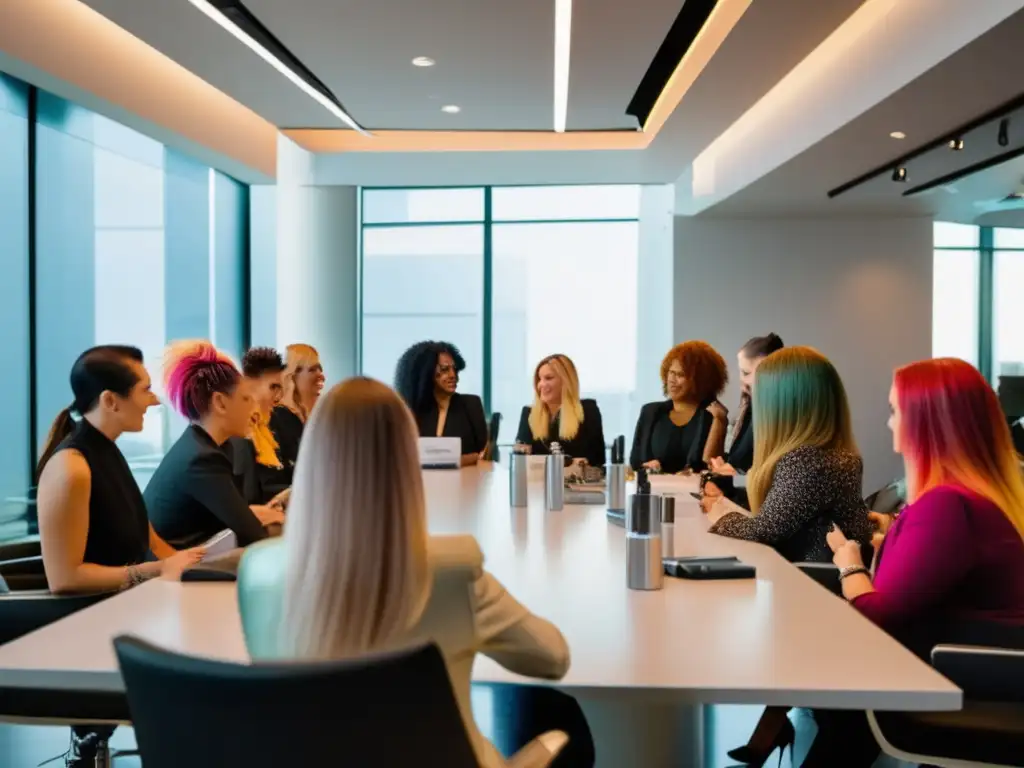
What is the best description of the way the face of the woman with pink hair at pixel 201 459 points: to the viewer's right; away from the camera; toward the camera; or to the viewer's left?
to the viewer's right

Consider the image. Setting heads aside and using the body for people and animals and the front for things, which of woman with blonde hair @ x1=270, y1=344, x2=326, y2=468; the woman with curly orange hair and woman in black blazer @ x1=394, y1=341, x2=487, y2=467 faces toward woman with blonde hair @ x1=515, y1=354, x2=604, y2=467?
woman with blonde hair @ x1=270, y1=344, x2=326, y2=468

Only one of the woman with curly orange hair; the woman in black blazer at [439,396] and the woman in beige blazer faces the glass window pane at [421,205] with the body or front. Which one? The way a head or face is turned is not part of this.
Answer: the woman in beige blazer

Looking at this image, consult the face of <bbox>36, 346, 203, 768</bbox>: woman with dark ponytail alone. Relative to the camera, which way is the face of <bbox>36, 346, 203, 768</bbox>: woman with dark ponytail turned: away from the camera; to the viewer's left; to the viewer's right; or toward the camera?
to the viewer's right

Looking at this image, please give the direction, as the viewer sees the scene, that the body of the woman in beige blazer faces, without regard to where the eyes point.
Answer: away from the camera

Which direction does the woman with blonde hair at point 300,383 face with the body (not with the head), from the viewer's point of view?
to the viewer's right

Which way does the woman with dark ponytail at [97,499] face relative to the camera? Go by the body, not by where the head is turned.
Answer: to the viewer's right

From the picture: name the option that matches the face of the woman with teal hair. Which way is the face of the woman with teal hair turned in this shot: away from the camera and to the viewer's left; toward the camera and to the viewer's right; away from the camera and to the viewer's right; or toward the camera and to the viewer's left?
away from the camera and to the viewer's left

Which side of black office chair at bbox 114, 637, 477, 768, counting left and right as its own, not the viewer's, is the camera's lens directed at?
back

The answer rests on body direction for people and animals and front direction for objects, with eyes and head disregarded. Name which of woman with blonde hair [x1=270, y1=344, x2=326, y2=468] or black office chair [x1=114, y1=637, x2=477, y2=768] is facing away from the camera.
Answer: the black office chair

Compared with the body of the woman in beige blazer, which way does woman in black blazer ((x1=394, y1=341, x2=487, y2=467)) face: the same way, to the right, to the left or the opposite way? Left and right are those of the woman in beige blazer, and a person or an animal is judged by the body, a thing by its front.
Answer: the opposite way
